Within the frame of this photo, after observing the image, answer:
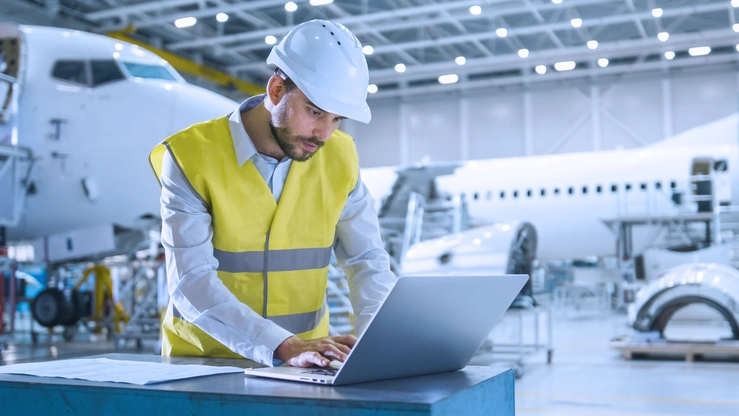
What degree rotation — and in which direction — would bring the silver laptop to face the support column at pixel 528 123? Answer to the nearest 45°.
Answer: approximately 45° to its right

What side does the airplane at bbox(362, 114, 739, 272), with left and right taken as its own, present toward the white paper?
left

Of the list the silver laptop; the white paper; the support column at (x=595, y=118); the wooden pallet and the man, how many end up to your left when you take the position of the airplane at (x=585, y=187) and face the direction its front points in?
4

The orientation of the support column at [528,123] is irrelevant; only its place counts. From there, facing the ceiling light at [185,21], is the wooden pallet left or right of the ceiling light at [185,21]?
left

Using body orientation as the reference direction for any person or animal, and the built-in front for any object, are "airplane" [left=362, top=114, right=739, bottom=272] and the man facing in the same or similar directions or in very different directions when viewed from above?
very different directions

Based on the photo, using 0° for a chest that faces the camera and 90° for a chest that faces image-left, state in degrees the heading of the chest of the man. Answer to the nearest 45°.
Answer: approximately 315°

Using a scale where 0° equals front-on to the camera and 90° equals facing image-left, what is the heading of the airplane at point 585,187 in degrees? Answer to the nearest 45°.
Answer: approximately 90°

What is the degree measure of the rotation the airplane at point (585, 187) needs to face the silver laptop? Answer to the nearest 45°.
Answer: approximately 90° to its left

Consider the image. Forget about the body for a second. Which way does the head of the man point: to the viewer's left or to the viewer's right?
to the viewer's right

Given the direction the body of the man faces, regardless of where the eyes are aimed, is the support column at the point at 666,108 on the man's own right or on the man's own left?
on the man's own left

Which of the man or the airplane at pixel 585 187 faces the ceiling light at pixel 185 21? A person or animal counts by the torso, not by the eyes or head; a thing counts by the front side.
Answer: the airplane

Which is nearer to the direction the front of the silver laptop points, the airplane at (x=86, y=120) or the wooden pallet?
the airplane

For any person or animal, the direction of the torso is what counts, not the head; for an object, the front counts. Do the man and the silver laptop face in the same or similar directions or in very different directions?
very different directions

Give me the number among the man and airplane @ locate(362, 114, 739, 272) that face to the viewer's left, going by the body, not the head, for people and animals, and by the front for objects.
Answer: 1

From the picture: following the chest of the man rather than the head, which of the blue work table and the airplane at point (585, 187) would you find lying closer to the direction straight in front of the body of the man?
the blue work table
